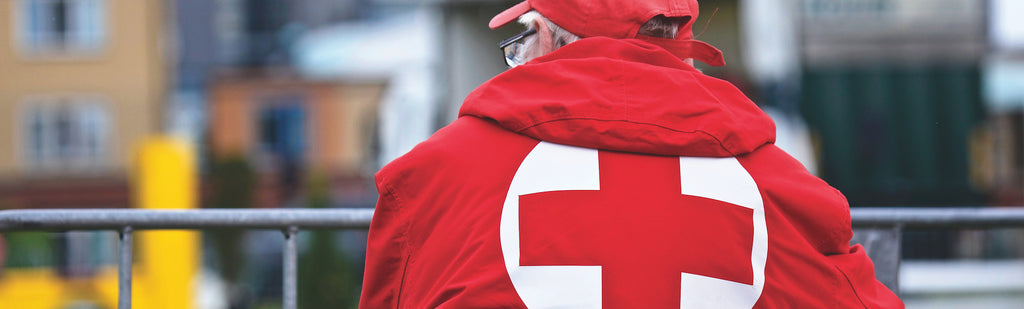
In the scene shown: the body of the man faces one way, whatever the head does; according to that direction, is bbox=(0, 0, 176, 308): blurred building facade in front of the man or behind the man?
in front

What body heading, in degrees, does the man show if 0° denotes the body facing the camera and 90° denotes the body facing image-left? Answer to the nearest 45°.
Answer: approximately 180°

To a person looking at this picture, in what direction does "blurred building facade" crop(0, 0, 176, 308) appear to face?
facing the viewer

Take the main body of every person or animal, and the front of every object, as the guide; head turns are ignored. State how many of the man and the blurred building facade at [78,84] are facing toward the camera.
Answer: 1

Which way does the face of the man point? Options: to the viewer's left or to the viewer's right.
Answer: to the viewer's left

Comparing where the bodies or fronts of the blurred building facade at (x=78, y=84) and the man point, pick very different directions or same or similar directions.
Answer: very different directions

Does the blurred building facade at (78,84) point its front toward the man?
yes

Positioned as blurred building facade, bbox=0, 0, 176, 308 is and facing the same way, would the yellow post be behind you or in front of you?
in front

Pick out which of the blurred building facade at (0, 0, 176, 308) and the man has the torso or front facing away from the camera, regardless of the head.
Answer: the man
